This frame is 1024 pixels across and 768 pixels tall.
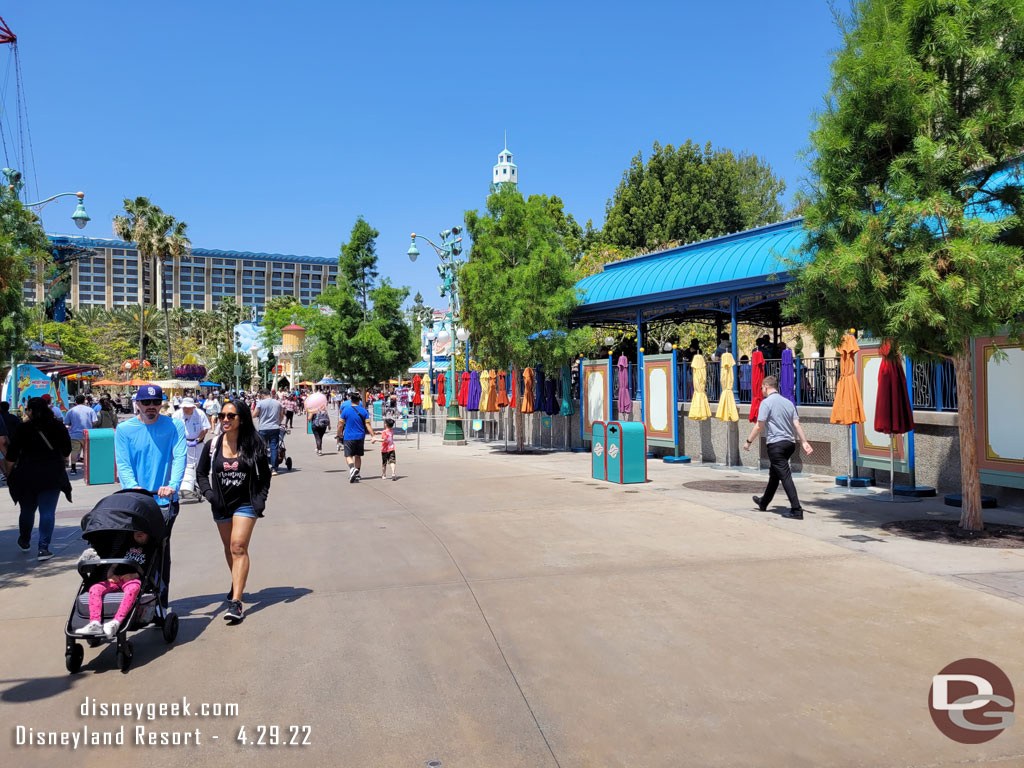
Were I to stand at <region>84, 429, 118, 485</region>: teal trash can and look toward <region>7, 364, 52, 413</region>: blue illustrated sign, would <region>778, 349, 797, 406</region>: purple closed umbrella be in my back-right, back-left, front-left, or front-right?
back-right

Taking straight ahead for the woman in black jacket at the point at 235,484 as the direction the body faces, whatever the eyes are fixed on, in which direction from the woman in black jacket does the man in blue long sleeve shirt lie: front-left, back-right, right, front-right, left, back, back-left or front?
right

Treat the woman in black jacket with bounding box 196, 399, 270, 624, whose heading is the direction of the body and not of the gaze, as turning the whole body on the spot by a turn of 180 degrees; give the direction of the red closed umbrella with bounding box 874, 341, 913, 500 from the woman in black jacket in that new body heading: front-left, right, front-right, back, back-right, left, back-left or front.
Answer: right

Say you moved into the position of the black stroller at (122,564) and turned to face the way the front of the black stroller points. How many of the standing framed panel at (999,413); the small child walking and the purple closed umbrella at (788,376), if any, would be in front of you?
0

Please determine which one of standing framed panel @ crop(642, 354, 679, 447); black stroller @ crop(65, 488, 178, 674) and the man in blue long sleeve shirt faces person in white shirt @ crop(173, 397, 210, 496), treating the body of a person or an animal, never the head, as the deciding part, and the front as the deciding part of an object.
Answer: the standing framed panel

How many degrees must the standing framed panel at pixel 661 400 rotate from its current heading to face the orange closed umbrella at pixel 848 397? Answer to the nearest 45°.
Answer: approximately 90° to its left

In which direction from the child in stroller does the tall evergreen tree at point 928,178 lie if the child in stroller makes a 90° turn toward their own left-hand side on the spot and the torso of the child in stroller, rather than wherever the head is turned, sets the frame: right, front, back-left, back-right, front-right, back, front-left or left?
front-left

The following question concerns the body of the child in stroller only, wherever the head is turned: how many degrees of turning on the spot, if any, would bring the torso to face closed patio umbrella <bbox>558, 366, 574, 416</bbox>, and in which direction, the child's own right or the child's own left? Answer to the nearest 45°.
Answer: approximately 180°

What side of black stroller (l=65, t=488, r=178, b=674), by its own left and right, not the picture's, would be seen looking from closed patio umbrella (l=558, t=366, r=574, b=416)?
back

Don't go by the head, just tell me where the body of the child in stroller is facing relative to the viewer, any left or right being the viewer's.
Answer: facing the viewer and to the left of the viewer

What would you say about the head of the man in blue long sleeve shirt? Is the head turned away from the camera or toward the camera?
toward the camera

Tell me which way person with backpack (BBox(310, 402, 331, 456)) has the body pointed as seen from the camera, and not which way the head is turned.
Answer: away from the camera

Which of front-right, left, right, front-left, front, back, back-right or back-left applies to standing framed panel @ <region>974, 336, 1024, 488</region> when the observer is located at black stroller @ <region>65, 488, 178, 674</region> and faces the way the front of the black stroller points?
back-left

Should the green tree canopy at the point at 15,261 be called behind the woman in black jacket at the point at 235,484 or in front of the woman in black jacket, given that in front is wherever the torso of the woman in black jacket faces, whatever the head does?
behind

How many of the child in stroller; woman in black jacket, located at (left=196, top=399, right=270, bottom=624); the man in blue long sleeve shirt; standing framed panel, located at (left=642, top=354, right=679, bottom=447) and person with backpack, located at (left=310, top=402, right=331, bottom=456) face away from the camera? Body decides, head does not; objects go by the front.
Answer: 1

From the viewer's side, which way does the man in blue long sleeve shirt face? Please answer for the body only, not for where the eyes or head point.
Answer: toward the camera
